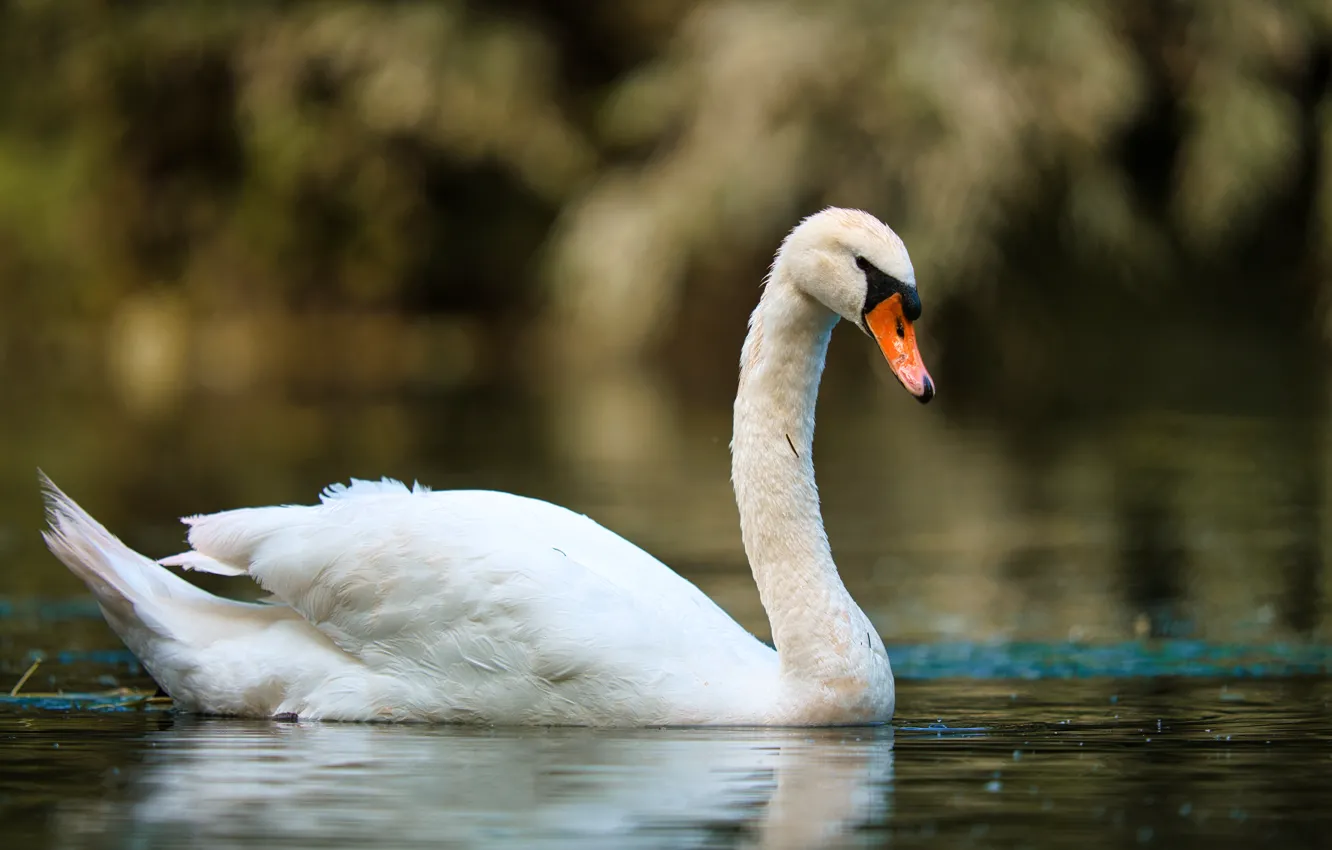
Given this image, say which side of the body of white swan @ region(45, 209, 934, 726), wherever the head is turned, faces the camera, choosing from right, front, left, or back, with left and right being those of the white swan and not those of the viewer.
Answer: right
